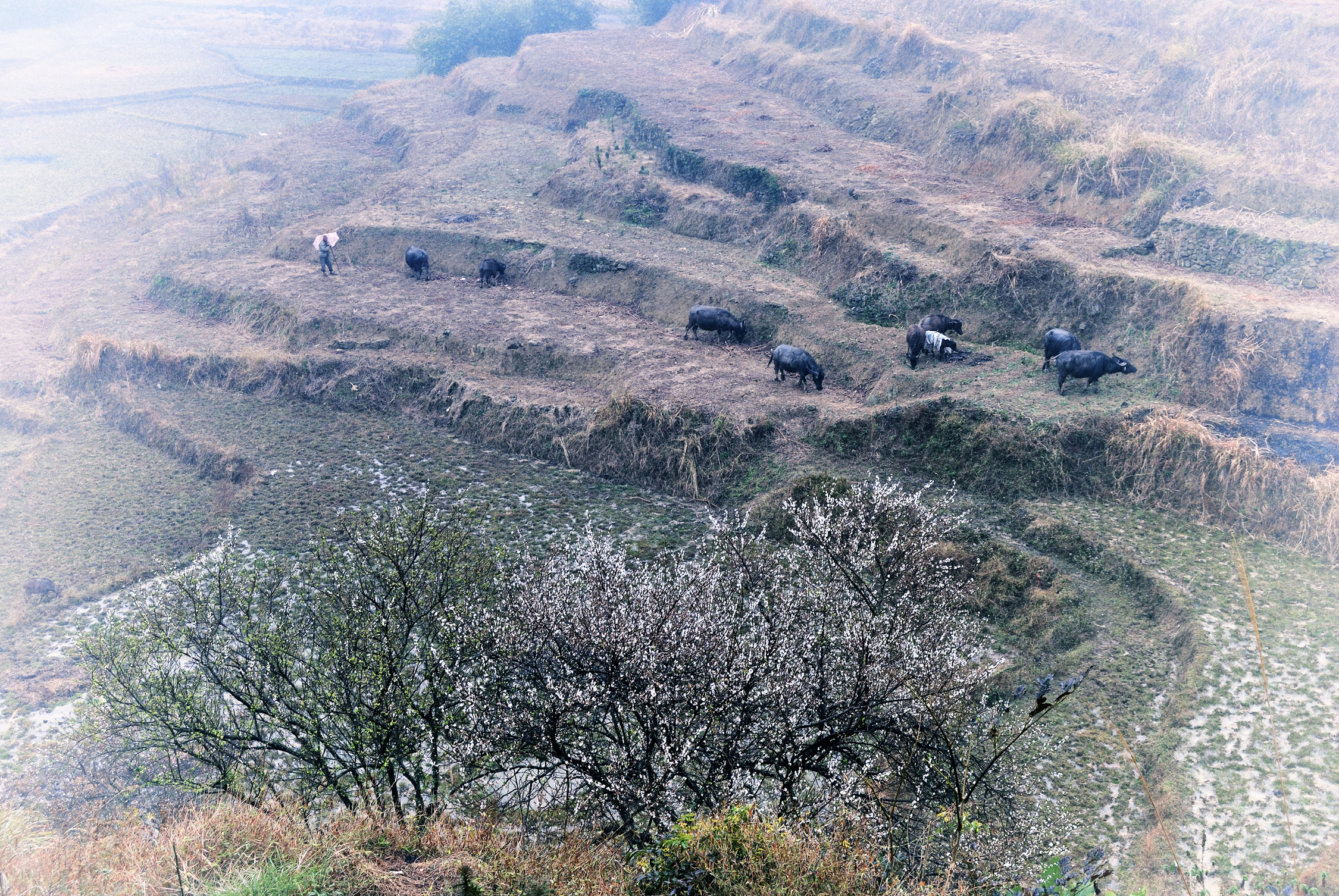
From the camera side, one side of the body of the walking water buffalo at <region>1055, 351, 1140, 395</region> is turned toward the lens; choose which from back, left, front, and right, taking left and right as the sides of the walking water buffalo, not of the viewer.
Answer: right

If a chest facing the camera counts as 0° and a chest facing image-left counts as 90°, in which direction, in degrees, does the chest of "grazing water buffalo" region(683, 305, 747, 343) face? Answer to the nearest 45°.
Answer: approximately 270°

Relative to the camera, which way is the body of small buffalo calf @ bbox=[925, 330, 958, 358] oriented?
to the viewer's right

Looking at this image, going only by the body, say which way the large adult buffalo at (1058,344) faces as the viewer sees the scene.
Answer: to the viewer's right

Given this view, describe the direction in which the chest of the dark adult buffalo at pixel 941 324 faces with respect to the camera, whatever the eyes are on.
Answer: to the viewer's right

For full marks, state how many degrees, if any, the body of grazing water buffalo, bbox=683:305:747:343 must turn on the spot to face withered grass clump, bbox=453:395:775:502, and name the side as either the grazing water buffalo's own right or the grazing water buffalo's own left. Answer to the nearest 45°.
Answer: approximately 90° to the grazing water buffalo's own right

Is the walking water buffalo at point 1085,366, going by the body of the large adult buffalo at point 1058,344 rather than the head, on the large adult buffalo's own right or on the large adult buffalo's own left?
on the large adult buffalo's own right
